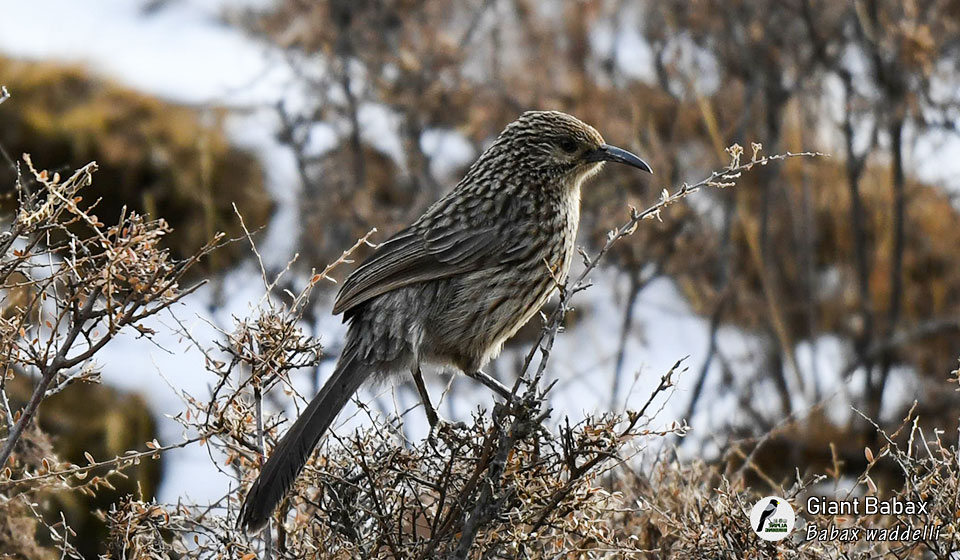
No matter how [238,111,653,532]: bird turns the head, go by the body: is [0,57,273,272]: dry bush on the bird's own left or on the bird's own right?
on the bird's own left

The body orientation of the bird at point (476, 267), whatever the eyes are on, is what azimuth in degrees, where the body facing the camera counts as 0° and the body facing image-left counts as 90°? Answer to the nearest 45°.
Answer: approximately 270°
